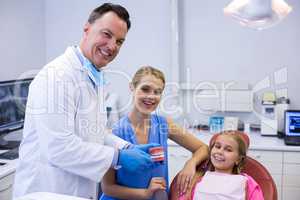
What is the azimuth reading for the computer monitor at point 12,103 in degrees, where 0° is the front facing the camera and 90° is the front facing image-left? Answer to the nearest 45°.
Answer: approximately 315°

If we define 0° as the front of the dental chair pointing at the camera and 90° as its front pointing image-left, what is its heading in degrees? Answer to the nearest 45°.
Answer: approximately 0°

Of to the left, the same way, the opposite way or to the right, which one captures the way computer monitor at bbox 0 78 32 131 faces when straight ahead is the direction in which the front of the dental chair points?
to the left

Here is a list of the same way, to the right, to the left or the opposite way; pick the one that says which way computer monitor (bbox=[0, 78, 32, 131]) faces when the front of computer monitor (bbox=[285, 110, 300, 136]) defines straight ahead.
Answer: to the left

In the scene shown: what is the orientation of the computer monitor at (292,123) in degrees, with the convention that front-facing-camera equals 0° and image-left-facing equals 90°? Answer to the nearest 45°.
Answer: approximately 0°

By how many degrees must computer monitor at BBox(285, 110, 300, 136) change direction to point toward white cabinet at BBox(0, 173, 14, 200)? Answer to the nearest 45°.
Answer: approximately 45° to its right
